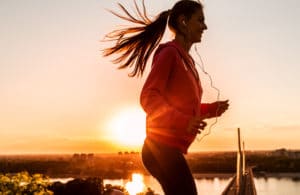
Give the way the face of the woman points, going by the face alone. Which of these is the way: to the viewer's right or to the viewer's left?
to the viewer's right

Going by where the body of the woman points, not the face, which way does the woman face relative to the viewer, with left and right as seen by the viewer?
facing to the right of the viewer
